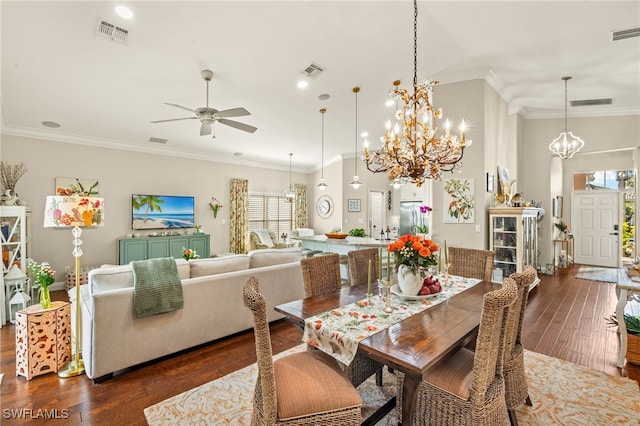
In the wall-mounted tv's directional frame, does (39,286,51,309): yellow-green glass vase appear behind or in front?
in front

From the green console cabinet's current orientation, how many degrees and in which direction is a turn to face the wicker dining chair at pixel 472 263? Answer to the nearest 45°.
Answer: approximately 45° to its left

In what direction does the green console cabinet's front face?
toward the camera

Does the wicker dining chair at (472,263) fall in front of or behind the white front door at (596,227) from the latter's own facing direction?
in front

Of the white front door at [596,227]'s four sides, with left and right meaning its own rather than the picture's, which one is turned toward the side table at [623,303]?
front

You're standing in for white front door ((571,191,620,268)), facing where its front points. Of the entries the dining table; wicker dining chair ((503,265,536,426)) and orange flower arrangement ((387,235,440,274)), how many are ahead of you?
3

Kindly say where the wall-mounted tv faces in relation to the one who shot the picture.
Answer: facing the viewer

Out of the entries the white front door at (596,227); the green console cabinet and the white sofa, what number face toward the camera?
2

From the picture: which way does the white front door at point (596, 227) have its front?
toward the camera

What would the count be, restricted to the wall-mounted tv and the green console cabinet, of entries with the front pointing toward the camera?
2

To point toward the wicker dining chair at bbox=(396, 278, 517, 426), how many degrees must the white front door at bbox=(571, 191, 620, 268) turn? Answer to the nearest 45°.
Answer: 0° — it already faces it

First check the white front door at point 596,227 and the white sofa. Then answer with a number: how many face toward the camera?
1

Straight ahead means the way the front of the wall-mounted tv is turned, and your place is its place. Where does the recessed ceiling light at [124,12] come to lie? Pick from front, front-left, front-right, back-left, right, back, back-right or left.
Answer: front

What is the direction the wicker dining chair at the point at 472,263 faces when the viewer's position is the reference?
facing the viewer and to the left of the viewer

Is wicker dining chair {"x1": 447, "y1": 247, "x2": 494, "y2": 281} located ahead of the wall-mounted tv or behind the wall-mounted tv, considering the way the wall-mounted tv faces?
ahead
